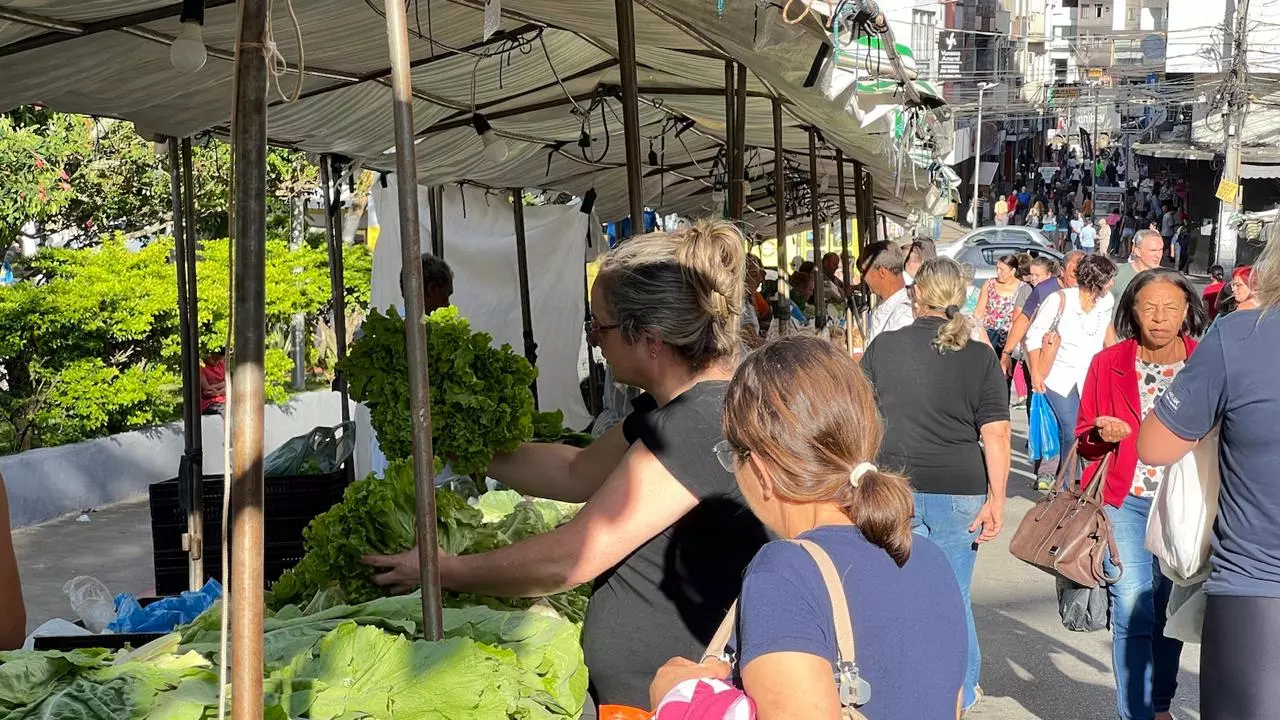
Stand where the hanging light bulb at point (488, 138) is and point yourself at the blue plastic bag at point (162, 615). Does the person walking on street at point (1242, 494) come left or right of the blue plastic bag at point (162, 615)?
left

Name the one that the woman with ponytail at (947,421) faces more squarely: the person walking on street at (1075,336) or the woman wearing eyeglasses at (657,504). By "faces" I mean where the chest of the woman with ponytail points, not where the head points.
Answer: the person walking on street

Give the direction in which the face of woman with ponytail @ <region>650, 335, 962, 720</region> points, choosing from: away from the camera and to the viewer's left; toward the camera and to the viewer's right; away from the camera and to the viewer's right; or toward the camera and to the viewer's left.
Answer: away from the camera and to the viewer's left

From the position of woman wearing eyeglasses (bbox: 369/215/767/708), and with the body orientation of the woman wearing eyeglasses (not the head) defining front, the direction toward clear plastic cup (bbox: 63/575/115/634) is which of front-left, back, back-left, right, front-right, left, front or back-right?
front-right

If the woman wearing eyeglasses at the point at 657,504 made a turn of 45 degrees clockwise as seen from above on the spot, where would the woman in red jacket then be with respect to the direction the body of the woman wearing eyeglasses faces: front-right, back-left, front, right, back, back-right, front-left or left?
right

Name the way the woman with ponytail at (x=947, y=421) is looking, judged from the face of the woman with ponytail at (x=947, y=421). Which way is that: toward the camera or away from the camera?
away from the camera

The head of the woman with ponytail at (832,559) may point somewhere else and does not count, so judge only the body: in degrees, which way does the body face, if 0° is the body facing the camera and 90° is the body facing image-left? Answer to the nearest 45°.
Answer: approximately 135°

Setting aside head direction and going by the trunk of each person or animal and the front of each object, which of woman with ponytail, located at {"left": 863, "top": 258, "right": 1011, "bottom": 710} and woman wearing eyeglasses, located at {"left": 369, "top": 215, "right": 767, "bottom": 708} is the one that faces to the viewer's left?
the woman wearing eyeglasses

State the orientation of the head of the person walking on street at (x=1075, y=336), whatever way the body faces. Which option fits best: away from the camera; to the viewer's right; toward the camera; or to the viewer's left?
away from the camera

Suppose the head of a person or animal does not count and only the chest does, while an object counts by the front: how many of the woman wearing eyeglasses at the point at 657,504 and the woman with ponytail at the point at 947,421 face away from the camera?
1

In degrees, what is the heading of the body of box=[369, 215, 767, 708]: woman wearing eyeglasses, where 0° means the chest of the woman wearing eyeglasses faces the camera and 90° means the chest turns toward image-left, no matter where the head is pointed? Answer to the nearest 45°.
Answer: approximately 90°

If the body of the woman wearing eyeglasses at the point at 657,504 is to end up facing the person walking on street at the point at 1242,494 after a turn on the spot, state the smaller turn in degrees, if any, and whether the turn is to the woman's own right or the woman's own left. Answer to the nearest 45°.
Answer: approximately 180°

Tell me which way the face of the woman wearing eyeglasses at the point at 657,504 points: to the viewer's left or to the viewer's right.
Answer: to the viewer's left

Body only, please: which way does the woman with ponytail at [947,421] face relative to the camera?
away from the camera

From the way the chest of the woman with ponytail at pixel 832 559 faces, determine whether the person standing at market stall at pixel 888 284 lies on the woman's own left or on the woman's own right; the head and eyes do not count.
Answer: on the woman's own right
